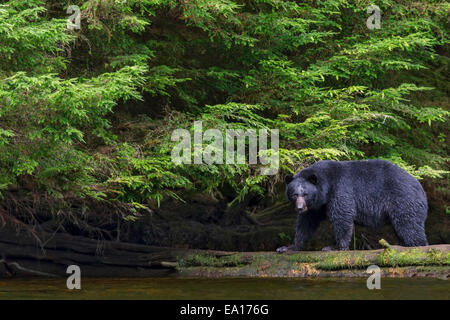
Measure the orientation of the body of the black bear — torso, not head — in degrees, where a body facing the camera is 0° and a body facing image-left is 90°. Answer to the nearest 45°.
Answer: approximately 90°

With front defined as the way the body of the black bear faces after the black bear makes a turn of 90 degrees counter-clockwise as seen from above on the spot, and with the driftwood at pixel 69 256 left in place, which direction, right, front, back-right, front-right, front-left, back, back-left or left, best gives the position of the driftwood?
right
